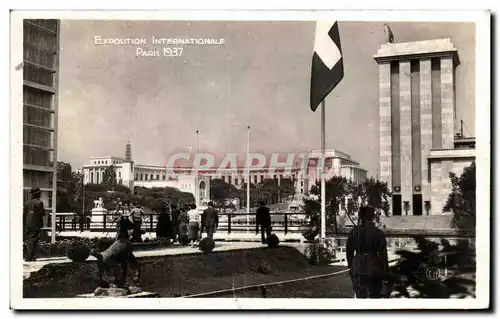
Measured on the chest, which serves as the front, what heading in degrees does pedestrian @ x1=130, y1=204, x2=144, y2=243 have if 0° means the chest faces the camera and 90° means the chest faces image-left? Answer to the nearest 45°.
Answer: approximately 180°

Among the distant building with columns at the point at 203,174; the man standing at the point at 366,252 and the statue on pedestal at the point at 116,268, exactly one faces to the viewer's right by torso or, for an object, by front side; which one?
the statue on pedestal

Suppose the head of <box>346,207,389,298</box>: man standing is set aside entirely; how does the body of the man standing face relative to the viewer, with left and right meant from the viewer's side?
facing away from the viewer

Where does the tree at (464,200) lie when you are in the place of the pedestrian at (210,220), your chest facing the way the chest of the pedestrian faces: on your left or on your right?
on your right

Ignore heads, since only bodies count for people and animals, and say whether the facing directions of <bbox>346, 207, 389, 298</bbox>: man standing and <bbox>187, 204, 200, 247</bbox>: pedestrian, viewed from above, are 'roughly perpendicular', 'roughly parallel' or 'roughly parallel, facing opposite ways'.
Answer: roughly parallel

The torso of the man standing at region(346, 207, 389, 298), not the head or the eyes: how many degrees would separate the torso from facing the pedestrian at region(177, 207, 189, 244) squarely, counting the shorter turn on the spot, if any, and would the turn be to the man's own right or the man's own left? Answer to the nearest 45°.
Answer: approximately 90° to the man's own left

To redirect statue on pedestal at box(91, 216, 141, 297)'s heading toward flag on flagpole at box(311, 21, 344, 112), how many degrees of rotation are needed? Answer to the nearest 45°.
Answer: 0° — it already faces it

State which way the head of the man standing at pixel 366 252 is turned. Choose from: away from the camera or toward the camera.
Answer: away from the camera

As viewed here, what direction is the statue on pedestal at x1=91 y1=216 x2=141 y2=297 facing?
to the viewer's right

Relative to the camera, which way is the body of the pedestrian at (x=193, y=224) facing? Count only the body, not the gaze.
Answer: away from the camera

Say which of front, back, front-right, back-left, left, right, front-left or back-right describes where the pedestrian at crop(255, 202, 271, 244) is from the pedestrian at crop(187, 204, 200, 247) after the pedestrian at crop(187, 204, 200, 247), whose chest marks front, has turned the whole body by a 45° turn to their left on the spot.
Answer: back-right

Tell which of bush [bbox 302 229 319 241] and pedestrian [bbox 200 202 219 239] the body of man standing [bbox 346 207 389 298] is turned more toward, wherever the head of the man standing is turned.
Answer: the bush

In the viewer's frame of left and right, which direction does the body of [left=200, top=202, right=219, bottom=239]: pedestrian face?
facing away from the viewer

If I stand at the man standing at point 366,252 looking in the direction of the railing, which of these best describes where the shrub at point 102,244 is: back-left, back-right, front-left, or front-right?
front-left

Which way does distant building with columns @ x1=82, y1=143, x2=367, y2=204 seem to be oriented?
toward the camera

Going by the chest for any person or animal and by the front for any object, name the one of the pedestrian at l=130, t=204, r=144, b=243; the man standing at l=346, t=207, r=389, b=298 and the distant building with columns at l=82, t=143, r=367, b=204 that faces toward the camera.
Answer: the distant building with columns
